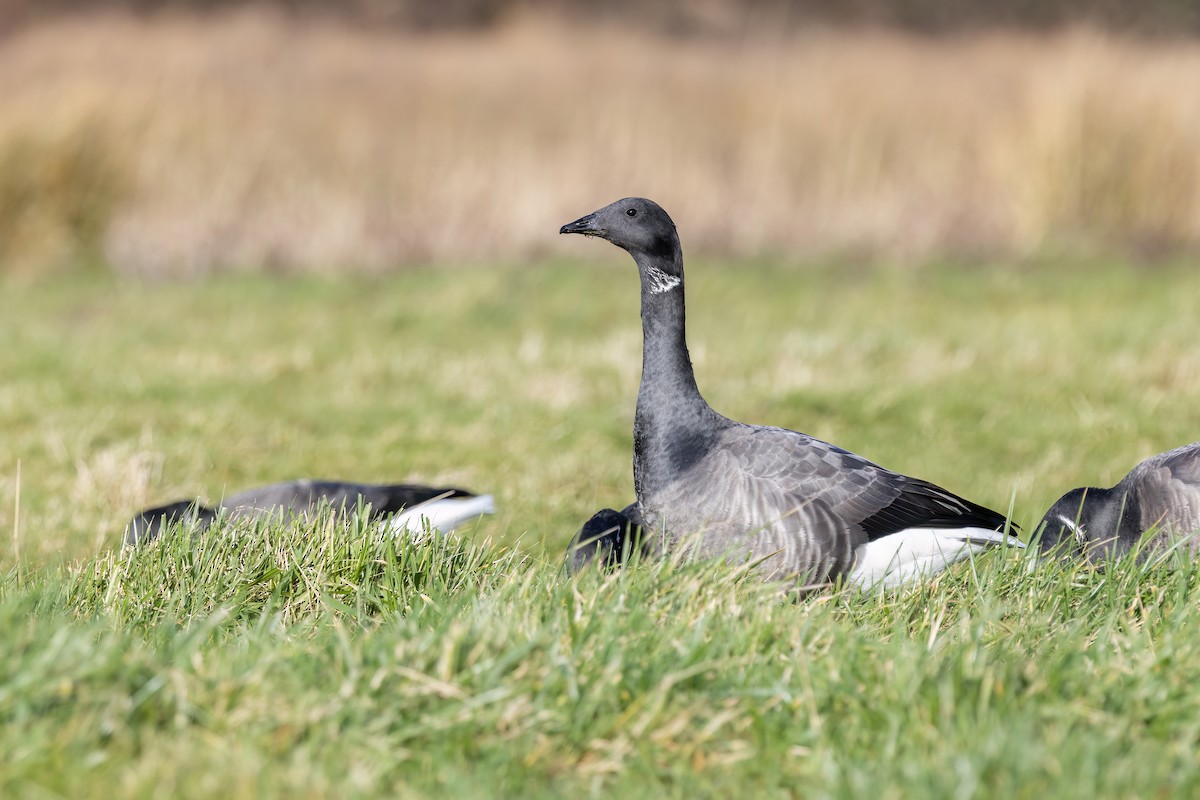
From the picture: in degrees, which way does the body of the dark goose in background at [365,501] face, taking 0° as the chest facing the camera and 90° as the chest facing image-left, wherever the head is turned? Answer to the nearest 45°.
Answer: approximately 90°

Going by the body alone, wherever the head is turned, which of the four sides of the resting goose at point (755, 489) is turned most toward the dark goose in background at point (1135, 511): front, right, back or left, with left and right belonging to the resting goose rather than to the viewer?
back

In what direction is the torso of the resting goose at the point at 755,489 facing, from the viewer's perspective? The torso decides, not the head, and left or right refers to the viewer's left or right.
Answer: facing to the left of the viewer

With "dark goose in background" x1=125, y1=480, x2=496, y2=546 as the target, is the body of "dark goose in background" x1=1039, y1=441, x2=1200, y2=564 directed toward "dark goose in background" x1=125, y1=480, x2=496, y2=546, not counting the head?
yes

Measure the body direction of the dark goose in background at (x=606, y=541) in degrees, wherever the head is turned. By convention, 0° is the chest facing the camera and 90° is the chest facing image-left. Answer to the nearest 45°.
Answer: approximately 90°

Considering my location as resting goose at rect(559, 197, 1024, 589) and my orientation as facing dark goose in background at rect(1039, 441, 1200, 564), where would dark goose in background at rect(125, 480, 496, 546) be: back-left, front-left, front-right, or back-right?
back-left

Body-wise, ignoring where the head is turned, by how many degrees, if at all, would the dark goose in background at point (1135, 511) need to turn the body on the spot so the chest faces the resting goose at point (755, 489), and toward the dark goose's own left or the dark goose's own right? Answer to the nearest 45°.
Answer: approximately 45° to the dark goose's own left

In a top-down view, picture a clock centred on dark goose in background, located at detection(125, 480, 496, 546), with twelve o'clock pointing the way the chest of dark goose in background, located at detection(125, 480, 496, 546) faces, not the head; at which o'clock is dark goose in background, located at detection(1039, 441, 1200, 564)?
dark goose in background, located at detection(1039, 441, 1200, 564) is roughly at 7 o'clock from dark goose in background, located at detection(125, 480, 496, 546).

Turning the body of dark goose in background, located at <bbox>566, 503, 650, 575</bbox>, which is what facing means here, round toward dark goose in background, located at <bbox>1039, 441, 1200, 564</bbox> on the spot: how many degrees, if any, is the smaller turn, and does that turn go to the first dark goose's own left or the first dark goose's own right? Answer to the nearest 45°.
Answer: approximately 180°

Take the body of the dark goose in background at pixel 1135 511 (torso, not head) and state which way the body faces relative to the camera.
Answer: to the viewer's left
